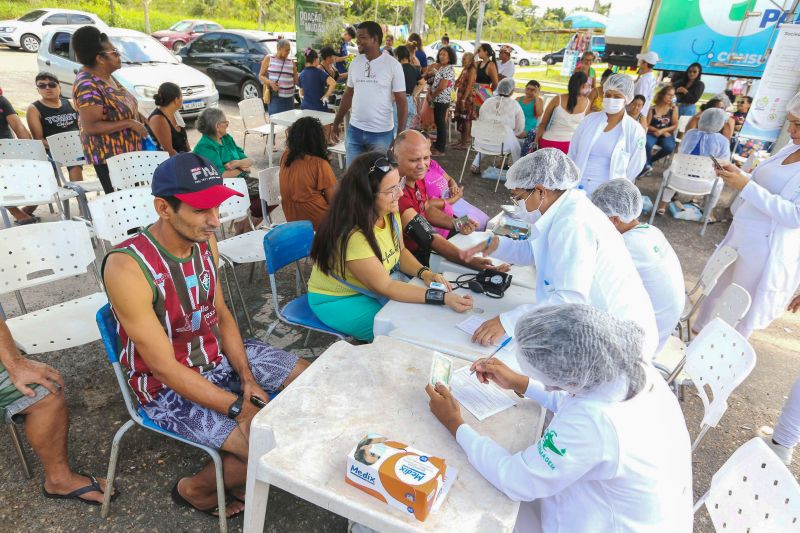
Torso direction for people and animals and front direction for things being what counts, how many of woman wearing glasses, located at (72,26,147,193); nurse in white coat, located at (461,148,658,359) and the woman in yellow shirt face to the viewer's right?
2

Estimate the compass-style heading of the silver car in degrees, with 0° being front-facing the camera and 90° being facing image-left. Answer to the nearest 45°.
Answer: approximately 315°

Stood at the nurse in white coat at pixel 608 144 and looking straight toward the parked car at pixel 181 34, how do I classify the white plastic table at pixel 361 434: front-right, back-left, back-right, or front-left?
back-left

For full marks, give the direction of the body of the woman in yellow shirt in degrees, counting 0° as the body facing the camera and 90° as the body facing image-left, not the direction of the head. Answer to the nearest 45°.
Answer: approximately 270°

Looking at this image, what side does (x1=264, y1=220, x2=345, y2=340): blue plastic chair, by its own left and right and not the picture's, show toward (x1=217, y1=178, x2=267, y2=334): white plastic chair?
back

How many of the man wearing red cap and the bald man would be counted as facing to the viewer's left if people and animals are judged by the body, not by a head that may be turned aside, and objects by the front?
0

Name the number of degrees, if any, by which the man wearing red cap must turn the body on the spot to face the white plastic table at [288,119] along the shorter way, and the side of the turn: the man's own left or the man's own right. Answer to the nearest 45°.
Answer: approximately 135° to the man's own left

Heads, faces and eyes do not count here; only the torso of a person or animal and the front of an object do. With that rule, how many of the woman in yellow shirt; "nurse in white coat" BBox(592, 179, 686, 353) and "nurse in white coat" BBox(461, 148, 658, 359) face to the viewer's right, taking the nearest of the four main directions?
1

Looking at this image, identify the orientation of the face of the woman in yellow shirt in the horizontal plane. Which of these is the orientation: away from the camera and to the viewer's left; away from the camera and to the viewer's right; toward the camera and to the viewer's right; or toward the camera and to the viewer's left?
toward the camera and to the viewer's right

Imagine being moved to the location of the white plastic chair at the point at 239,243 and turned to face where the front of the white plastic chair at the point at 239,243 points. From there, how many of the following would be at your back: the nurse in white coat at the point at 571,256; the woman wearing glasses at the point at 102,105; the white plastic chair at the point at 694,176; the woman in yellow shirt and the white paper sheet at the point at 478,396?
1

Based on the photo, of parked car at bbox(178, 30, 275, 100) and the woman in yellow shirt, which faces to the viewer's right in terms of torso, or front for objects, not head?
the woman in yellow shirt

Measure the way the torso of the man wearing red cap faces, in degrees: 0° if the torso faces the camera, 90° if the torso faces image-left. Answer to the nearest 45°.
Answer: approximately 315°

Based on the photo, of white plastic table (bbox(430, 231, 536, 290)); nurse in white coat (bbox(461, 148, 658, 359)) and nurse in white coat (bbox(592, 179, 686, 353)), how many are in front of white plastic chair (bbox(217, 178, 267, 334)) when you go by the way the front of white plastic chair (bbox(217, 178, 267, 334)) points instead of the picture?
3

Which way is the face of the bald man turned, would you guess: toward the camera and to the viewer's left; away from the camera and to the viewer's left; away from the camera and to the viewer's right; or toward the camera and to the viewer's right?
toward the camera and to the viewer's right

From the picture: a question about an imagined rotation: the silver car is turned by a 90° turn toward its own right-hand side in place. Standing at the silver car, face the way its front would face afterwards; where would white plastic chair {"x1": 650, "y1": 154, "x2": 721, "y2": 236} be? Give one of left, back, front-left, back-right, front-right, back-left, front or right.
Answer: left

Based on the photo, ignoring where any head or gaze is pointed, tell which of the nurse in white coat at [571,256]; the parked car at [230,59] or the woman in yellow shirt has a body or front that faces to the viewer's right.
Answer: the woman in yellow shirt

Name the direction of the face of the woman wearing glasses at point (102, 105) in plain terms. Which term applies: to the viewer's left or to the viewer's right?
to the viewer's right

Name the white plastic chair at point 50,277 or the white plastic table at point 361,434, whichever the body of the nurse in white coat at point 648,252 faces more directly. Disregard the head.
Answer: the white plastic chair

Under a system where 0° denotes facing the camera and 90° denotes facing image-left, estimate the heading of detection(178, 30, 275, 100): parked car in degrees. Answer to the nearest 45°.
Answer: approximately 135°

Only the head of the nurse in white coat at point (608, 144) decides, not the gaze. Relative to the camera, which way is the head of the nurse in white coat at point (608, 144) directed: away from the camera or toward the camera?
toward the camera
